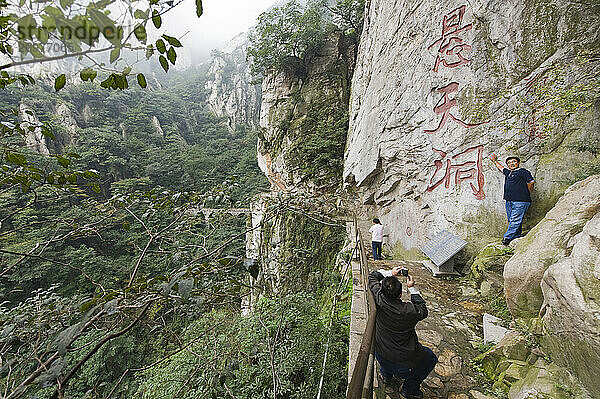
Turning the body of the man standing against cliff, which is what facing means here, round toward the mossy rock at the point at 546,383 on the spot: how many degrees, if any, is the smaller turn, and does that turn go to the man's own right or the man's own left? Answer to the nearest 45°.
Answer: approximately 45° to the man's own left

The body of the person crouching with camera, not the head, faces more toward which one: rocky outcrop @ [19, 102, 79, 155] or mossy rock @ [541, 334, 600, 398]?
the mossy rock

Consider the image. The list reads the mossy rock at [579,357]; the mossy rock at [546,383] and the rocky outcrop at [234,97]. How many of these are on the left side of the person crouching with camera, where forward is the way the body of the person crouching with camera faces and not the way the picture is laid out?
1

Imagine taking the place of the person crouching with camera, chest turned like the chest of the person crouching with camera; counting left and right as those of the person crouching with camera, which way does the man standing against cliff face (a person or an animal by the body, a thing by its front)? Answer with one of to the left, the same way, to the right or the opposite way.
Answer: the opposite way

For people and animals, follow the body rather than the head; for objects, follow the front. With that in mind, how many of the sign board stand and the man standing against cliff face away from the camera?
0

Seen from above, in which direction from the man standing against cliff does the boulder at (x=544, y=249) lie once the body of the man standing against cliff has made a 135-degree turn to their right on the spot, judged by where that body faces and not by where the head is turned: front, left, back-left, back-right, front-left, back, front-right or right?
back

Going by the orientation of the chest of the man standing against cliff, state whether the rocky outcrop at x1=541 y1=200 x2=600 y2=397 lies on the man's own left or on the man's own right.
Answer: on the man's own left

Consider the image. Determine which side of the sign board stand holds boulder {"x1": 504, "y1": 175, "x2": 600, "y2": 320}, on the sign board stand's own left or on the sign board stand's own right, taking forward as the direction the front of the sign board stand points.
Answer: on the sign board stand's own left

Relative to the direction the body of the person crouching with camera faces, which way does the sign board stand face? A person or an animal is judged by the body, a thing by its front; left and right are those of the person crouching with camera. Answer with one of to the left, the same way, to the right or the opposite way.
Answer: the opposite way

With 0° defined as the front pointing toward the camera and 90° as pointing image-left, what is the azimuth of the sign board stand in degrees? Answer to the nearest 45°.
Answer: approximately 45°

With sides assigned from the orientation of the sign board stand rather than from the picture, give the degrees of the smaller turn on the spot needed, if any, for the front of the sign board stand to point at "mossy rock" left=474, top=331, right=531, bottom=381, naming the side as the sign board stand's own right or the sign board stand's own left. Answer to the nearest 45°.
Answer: approximately 45° to the sign board stand's own left

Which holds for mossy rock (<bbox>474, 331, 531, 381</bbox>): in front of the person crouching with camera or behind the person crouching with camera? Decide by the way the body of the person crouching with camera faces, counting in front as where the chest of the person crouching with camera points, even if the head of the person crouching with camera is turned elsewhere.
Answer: in front
